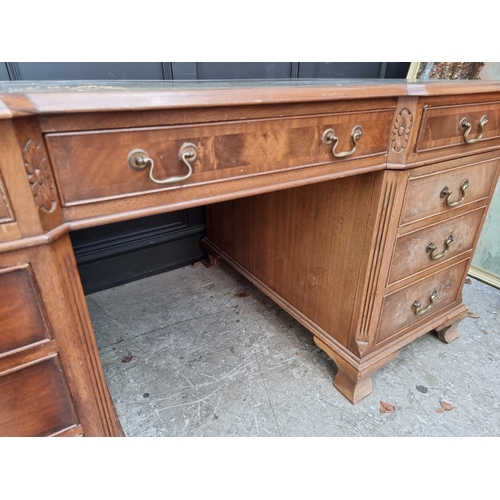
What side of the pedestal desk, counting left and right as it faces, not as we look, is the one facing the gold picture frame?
left

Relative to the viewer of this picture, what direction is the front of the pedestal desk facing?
facing the viewer and to the right of the viewer
